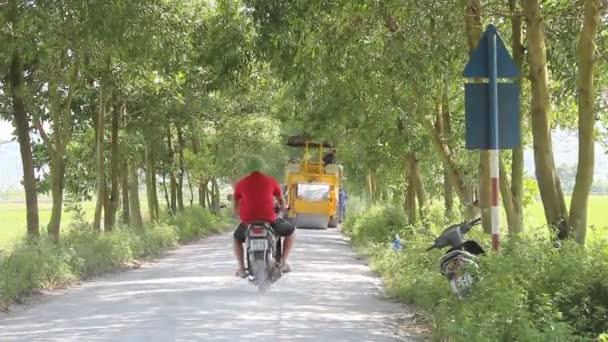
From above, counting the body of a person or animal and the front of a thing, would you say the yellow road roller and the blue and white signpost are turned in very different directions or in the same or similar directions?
very different directions

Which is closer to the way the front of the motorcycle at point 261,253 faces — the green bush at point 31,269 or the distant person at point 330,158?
the distant person

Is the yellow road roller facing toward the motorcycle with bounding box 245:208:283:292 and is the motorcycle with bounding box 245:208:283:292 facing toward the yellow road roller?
yes

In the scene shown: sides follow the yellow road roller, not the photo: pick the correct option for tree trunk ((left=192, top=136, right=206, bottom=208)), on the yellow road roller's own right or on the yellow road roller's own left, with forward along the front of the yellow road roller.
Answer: on the yellow road roller's own right

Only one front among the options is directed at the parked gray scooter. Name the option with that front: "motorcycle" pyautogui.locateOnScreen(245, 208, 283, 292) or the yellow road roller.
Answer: the yellow road roller

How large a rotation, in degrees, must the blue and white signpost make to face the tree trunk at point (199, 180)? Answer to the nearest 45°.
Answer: approximately 45° to its left

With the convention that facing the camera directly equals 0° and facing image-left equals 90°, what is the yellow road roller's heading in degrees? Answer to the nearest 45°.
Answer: approximately 0°

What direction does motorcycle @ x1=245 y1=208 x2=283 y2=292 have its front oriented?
away from the camera

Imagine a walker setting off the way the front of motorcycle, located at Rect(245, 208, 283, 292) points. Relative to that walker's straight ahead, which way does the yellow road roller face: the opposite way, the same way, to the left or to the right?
the opposite way

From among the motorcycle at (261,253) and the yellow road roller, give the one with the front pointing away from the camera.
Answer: the motorcycle

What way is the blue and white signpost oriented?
away from the camera
